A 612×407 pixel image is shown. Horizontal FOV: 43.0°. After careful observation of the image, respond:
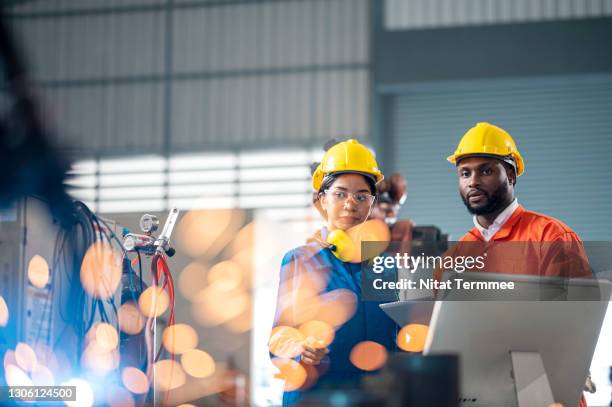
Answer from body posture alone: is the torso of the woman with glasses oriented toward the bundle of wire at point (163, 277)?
no

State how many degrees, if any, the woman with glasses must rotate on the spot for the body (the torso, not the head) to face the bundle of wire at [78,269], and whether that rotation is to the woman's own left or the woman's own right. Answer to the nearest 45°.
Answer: approximately 135° to the woman's own right

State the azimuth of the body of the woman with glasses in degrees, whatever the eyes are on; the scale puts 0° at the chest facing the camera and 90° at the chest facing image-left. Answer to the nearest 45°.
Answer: approximately 315°
